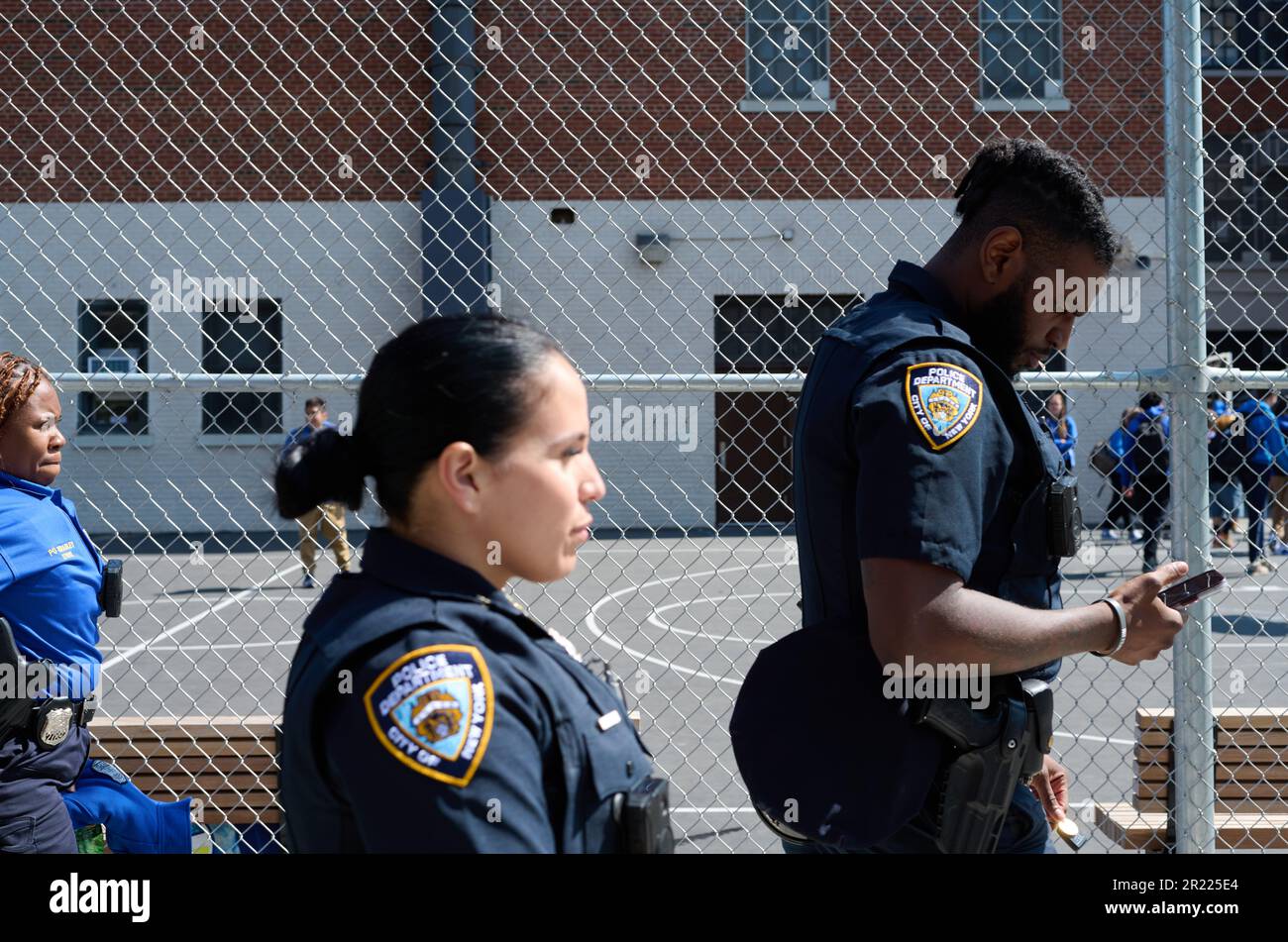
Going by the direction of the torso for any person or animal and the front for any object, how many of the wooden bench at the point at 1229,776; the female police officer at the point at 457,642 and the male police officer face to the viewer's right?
2

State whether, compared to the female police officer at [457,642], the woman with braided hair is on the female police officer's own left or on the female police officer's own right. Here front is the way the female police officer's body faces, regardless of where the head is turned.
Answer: on the female police officer's own left

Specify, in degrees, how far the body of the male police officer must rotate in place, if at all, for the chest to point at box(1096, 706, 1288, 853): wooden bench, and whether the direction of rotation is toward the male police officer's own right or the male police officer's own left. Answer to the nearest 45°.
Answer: approximately 90° to the male police officer's own left

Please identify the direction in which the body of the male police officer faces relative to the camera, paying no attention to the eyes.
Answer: to the viewer's right

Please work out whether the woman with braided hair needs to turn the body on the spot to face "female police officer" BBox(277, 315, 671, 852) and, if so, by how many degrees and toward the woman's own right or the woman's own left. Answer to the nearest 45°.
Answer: approximately 45° to the woman's own right

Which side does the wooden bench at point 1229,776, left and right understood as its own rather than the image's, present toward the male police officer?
front

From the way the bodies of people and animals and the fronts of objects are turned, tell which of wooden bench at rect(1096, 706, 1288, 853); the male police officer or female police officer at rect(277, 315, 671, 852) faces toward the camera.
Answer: the wooden bench

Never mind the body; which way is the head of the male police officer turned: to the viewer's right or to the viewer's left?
to the viewer's right

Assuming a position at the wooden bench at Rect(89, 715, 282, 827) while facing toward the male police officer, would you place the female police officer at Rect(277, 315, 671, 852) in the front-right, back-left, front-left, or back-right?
front-right

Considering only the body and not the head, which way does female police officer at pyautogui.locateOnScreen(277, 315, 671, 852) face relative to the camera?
to the viewer's right

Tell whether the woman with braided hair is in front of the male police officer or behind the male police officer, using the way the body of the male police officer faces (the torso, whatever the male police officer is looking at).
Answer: behind

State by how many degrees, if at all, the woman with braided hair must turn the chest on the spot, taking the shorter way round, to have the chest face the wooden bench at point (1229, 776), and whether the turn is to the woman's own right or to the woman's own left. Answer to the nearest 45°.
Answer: approximately 45° to the woman's own left

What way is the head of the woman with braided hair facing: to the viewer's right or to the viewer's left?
to the viewer's right

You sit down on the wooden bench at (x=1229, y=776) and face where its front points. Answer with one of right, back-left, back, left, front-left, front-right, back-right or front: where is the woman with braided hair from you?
front-right
